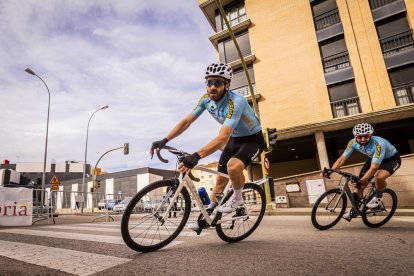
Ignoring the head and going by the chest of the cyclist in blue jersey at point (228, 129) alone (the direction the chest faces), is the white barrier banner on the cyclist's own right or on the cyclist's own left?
on the cyclist's own right

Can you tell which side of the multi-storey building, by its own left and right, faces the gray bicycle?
front

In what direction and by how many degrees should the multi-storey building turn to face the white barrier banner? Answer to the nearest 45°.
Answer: approximately 45° to its right

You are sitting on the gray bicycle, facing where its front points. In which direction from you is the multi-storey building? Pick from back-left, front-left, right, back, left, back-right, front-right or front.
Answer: back-right

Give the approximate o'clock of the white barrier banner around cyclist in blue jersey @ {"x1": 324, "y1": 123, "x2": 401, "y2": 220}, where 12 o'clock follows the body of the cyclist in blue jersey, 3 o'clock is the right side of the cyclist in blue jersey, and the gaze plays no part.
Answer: The white barrier banner is roughly at 1 o'clock from the cyclist in blue jersey.

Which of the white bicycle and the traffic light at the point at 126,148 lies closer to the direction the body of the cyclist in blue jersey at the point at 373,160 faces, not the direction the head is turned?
the white bicycle

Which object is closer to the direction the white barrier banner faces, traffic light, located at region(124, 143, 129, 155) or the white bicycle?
the white bicycle

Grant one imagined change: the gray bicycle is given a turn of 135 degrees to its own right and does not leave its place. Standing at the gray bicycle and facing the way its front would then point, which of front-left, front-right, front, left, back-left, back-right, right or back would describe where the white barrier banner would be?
left

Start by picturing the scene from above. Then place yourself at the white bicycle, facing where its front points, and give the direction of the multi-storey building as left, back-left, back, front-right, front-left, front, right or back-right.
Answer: back

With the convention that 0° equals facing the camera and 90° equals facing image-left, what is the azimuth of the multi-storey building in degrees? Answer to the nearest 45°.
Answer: approximately 0°

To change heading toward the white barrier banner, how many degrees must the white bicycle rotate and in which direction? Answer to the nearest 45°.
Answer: approximately 90° to its right

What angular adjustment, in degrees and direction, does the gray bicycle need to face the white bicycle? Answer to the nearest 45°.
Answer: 0° — it already faces it

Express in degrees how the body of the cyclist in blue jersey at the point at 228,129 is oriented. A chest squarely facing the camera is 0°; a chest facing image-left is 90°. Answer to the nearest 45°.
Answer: approximately 45°

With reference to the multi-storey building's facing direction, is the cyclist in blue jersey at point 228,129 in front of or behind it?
in front

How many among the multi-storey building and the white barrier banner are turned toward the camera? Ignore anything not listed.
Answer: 2

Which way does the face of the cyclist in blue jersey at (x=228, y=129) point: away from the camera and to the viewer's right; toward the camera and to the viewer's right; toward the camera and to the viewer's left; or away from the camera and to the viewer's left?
toward the camera and to the viewer's left

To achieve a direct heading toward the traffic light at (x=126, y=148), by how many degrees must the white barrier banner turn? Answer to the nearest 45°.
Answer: approximately 135° to its left
